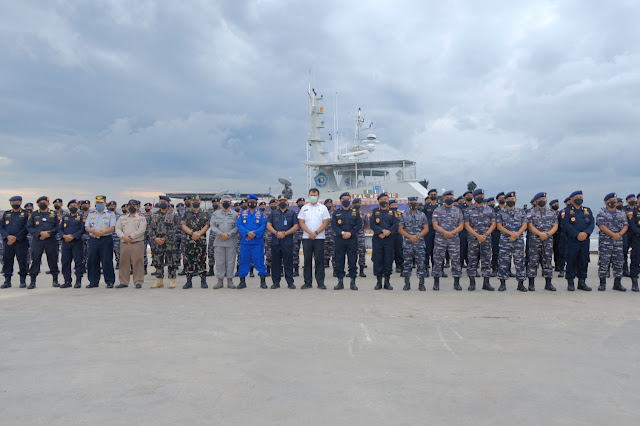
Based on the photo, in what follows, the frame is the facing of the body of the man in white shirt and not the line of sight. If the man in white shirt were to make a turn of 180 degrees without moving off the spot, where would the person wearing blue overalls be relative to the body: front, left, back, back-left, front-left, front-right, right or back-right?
left

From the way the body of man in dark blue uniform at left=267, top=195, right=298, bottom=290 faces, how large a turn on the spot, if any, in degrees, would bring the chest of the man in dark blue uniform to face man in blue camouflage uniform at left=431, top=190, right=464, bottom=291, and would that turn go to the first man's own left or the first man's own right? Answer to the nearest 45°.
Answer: approximately 90° to the first man's own left

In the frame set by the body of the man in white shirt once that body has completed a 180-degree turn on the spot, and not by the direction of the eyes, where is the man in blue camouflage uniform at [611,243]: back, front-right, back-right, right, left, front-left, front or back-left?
right

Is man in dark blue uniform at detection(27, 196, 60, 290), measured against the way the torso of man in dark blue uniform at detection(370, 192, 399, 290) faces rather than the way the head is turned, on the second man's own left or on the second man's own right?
on the second man's own right

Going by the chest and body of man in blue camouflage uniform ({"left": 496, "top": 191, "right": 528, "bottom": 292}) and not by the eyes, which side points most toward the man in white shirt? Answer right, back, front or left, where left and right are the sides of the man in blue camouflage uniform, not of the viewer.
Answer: right

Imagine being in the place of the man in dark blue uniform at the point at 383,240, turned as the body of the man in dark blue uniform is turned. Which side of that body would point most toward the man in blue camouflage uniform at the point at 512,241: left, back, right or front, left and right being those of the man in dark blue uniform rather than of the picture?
left

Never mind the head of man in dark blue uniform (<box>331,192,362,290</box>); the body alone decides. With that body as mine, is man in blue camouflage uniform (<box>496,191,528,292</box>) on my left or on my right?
on my left

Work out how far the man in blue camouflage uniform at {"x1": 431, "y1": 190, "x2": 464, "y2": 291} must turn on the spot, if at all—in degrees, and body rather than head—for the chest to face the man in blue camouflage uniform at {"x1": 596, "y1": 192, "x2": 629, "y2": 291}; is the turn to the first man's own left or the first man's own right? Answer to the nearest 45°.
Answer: approximately 90° to the first man's own left

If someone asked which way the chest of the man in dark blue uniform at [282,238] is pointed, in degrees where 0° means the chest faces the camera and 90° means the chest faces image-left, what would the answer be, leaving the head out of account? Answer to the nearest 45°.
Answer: approximately 0°

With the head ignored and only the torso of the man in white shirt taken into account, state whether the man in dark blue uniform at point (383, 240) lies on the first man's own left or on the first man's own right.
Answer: on the first man's own left
